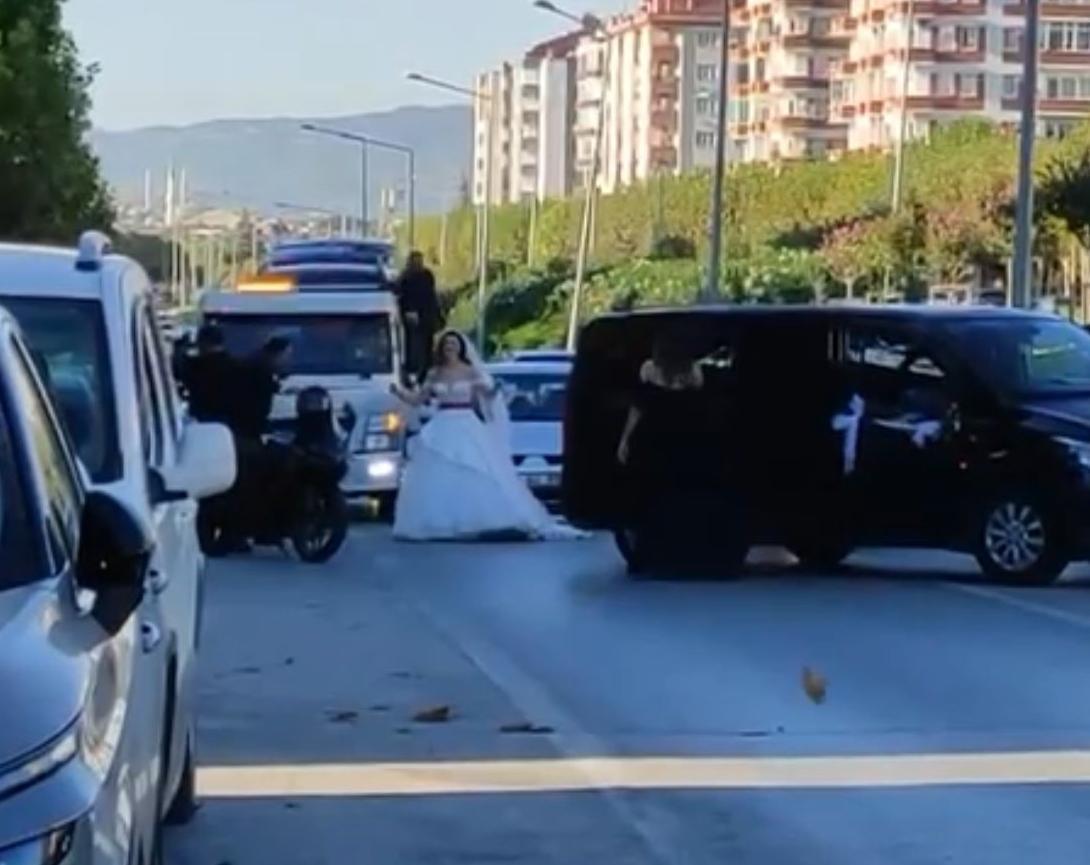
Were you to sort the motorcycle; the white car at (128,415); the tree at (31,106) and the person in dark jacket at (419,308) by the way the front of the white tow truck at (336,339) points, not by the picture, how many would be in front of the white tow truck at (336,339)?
2

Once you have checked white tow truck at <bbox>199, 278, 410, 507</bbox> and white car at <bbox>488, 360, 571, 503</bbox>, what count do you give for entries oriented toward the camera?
2

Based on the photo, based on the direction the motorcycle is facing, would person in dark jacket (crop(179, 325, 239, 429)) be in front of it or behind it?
behind

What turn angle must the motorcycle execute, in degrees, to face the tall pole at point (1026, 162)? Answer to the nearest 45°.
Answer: approximately 90° to its left

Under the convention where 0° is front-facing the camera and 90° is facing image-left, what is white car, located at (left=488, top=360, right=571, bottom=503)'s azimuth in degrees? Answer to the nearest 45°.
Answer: approximately 0°

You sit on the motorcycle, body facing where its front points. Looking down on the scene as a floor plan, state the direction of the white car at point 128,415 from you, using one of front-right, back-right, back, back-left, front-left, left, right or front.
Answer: front-right

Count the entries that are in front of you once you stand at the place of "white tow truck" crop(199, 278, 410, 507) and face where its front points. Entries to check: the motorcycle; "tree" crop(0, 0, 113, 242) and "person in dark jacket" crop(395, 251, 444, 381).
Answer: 1
